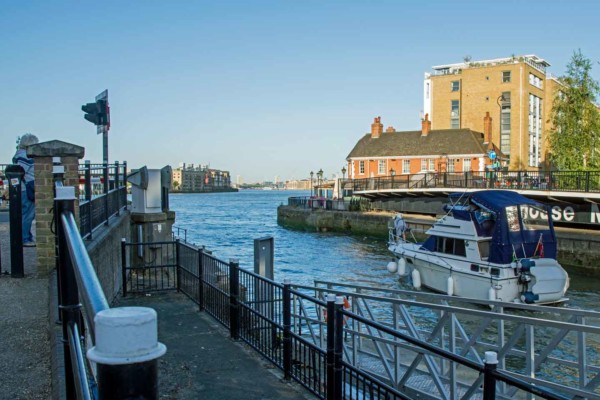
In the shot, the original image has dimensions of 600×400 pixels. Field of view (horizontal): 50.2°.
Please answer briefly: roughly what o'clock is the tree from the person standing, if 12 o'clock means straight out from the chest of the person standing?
The tree is roughly at 11 o'clock from the person standing.

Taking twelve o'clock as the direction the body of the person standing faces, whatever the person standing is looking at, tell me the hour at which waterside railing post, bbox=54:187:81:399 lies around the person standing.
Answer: The waterside railing post is roughly at 3 o'clock from the person standing.

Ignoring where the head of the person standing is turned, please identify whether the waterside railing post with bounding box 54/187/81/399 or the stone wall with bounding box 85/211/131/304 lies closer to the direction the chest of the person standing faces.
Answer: the stone wall

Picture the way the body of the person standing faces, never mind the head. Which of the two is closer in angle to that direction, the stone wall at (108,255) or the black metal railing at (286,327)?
the stone wall

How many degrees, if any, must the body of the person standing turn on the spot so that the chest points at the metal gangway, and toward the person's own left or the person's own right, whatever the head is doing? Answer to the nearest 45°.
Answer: approximately 45° to the person's own right

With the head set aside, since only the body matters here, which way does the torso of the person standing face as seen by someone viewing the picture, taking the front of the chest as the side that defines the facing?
to the viewer's right
